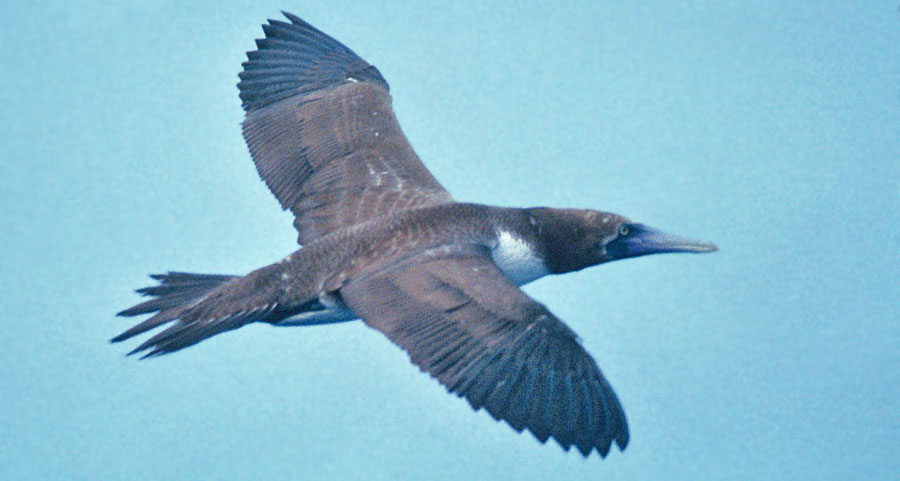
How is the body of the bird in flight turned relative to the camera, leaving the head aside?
to the viewer's right
